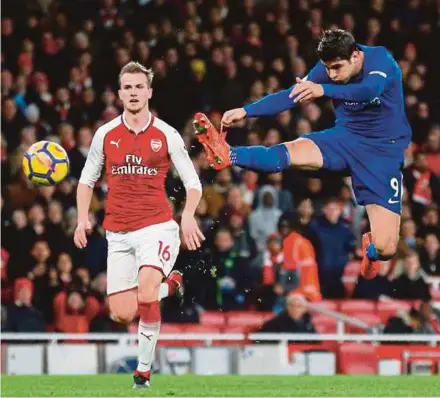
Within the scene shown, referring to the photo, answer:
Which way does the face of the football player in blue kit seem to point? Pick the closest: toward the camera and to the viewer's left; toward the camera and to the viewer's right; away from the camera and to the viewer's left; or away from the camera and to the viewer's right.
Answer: toward the camera and to the viewer's left

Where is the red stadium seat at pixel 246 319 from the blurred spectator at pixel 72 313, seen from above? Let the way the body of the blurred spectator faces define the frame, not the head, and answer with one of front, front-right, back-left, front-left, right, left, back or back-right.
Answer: left

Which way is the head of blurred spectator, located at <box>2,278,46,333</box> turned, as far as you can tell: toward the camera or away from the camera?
toward the camera

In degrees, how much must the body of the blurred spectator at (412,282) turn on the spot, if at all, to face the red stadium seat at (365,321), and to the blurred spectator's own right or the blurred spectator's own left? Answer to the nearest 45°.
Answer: approximately 45° to the blurred spectator's own right

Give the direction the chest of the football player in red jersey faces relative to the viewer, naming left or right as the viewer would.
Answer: facing the viewer

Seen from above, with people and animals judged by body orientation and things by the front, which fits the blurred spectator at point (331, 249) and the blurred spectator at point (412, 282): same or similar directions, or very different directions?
same or similar directions

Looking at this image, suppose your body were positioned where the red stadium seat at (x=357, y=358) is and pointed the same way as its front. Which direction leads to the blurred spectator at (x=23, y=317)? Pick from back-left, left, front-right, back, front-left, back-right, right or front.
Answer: right

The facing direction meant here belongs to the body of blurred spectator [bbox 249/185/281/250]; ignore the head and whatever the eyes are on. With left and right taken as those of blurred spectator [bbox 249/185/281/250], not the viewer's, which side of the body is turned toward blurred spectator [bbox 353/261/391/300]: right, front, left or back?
left

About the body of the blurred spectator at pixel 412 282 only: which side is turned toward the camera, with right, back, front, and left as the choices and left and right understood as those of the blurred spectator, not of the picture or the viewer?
front

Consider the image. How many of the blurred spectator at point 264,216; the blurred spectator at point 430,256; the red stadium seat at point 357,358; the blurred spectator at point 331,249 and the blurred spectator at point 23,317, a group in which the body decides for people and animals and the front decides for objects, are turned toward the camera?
5

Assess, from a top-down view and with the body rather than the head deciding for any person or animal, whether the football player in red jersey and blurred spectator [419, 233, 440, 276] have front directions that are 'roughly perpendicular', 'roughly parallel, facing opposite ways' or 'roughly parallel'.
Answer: roughly parallel

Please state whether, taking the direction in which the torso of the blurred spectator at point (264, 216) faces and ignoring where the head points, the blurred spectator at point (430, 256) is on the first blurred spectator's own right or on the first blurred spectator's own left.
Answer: on the first blurred spectator's own left

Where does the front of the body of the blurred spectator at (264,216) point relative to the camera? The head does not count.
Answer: toward the camera

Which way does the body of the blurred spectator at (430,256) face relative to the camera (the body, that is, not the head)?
toward the camera

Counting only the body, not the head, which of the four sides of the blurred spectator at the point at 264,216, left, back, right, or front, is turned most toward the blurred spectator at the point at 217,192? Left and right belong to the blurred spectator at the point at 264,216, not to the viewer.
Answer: right
